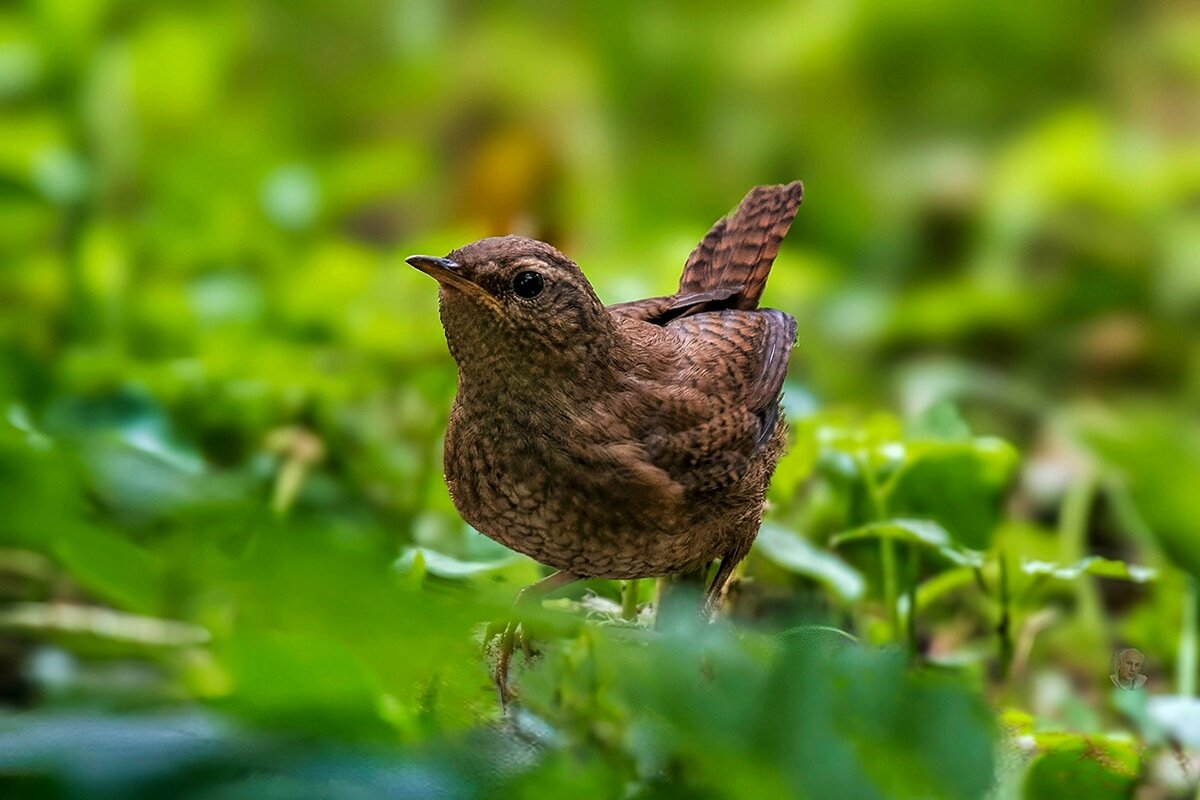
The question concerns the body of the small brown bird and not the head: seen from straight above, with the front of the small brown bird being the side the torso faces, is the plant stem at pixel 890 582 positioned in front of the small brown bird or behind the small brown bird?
behind

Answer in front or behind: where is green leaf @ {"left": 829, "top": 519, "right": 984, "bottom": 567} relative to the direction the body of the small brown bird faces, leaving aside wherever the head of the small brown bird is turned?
behind

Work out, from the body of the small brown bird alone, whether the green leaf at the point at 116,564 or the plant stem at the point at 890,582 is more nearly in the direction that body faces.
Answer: the green leaf

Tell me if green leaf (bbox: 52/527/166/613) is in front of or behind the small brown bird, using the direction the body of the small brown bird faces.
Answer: in front

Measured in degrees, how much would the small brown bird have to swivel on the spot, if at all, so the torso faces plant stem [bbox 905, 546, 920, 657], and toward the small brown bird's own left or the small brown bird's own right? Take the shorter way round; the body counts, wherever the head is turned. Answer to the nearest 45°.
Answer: approximately 180°

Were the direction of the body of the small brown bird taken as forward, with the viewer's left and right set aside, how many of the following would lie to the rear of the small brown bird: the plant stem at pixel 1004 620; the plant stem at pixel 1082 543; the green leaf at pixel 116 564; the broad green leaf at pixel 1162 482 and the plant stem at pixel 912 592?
4

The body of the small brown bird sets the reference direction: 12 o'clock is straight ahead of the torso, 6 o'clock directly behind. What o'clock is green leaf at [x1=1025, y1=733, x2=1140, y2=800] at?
The green leaf is roughly at 8 o'clock from the small brown bird.

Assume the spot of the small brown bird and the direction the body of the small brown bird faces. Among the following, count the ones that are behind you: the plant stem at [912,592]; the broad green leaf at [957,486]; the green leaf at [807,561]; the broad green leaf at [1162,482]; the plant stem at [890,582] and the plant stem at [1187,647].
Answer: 6

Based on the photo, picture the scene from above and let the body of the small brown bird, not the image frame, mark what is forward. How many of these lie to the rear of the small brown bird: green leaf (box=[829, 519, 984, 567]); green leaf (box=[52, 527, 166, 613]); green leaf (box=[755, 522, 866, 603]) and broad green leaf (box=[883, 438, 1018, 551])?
3

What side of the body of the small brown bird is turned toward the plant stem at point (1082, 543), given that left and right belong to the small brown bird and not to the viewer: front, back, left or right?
back

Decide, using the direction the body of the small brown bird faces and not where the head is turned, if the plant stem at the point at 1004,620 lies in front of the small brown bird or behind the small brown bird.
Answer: behind

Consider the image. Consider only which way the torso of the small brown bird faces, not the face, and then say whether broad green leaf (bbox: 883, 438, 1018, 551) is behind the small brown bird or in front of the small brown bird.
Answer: behind

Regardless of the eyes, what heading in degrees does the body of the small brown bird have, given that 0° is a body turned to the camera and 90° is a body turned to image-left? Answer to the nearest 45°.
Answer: approximately 45°

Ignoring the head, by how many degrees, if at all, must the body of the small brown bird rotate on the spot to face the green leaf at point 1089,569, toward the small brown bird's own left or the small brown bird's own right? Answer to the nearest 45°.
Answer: approximately 180°
